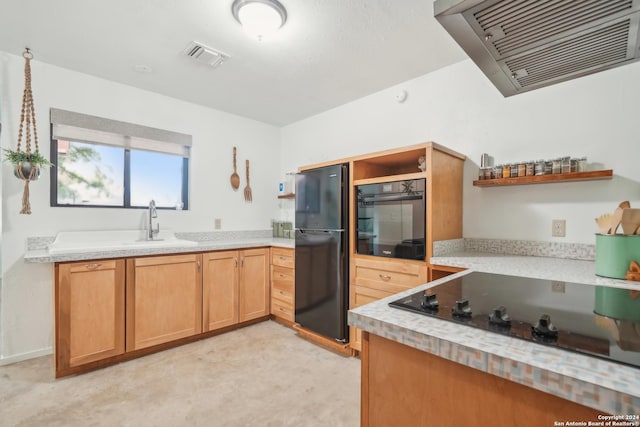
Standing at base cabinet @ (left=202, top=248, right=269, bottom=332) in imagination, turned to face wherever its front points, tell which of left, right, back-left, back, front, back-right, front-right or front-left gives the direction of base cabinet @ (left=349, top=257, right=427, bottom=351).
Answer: front

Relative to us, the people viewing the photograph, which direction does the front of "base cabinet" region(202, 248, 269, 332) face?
facing the viewer and to the right of the viewer

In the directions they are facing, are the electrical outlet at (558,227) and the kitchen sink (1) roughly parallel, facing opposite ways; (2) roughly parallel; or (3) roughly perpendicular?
roughly perpendicular

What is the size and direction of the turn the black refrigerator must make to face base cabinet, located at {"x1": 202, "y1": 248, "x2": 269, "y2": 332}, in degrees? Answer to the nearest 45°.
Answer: approximately 45° to its right

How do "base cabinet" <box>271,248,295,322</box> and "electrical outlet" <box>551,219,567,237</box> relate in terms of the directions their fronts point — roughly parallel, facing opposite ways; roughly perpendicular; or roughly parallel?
roughly parallel

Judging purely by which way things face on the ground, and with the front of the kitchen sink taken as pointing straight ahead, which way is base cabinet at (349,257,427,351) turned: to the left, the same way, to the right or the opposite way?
to the right

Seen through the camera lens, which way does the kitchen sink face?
facing the viewer

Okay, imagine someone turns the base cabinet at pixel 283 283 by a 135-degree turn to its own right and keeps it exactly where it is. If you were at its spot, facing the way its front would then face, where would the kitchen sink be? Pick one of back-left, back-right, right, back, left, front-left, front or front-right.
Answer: left

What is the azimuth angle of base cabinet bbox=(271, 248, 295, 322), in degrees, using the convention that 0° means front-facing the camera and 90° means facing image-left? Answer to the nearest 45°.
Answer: approximately 45°

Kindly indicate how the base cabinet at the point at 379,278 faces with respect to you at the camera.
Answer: facing the viewer and to the left of the viewer

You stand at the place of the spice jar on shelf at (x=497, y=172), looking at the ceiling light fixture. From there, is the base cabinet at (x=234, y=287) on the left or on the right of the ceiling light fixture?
right

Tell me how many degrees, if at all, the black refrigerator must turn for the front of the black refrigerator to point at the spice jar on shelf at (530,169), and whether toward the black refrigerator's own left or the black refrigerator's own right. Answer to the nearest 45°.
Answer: approximately 90° to the black refrigerator's own left

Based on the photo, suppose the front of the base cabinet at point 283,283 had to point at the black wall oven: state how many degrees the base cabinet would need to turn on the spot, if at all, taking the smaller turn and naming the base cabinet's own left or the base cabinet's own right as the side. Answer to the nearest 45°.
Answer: approximately 90° to the base cabinet's own left
